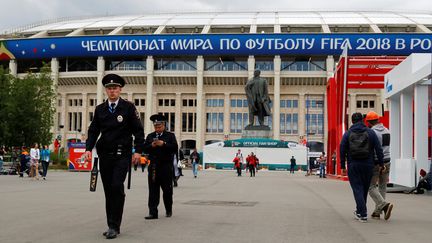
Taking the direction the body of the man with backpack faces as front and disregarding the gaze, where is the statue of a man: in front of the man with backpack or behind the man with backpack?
in front

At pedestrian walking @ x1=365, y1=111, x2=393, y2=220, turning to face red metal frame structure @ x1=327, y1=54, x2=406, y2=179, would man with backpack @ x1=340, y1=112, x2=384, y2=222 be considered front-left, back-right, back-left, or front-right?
back-left

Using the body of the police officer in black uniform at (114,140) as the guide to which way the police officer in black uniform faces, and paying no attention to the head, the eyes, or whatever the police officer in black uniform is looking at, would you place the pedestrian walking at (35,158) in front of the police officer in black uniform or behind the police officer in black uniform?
behind

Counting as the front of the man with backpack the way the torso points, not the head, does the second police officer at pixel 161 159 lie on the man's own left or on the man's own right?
on the man's own left

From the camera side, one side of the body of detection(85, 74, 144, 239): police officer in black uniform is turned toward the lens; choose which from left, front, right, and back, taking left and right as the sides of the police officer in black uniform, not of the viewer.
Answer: front

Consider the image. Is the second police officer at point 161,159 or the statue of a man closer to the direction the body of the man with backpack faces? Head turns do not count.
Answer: the statue of a man

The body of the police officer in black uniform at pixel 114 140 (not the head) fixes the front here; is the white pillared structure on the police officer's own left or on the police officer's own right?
on the police officer's own left

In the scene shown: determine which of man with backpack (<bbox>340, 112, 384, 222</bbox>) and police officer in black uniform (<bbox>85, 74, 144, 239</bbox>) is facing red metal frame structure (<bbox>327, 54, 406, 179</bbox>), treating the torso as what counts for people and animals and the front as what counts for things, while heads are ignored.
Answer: the man with backpack

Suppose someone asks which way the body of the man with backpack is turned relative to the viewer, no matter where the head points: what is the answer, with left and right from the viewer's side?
facing away from the viewer

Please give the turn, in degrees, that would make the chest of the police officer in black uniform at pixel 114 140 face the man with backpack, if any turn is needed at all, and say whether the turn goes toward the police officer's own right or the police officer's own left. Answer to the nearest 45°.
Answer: approximately 90° to the police officer's own left

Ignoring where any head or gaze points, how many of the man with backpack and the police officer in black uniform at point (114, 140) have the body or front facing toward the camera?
1

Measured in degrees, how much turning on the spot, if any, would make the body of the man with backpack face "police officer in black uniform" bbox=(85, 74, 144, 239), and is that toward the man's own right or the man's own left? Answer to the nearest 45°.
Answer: approximately 135° to the man's own left

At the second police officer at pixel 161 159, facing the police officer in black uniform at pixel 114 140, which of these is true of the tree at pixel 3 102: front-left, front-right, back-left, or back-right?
back-right
